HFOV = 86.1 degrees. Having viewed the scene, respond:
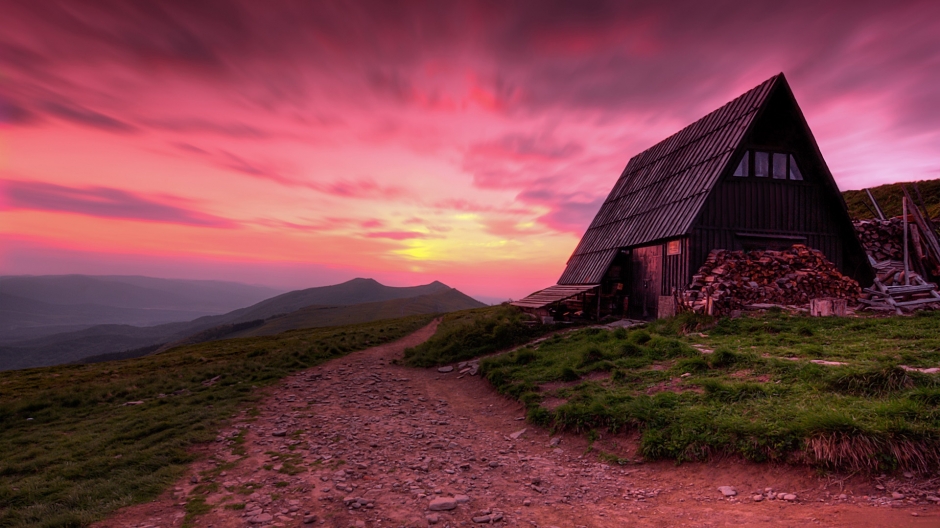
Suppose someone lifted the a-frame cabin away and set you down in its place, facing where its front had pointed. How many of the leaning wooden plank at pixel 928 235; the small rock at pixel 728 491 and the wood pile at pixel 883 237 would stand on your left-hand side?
2

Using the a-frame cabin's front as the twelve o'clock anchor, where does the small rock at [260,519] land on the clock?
The small rock is roughly at 2 o'clock from the a-frame cabin.

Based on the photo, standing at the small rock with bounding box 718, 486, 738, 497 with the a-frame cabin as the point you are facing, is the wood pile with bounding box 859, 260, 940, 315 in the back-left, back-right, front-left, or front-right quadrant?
front-right

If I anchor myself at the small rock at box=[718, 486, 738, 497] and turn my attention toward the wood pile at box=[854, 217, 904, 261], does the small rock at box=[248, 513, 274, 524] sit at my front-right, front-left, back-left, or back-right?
back-left

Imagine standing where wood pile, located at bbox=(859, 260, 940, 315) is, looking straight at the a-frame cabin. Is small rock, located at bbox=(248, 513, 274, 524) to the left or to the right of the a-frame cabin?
left

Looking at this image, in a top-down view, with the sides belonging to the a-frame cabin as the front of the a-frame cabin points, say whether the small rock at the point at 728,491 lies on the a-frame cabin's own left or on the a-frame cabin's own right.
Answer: on the a-frame cabin's own right

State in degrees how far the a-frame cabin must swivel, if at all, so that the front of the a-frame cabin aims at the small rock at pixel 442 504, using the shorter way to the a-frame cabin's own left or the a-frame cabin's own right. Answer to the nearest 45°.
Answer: approximately 45° to the a-frame cabin's own right

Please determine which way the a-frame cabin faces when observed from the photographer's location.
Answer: facing the viewer and to the right of the viewer

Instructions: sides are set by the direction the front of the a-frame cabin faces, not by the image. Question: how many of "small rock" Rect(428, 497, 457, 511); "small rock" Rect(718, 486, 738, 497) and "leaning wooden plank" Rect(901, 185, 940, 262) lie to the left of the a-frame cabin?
1

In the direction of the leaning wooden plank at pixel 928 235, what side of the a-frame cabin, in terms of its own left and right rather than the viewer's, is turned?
left

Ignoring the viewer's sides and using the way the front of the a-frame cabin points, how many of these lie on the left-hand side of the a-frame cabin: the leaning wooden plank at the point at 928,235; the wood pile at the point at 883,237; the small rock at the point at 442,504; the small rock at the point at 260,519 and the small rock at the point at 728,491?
2

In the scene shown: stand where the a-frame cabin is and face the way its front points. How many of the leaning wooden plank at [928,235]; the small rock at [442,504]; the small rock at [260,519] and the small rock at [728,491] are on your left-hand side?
1

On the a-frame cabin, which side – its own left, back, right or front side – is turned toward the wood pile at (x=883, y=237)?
left

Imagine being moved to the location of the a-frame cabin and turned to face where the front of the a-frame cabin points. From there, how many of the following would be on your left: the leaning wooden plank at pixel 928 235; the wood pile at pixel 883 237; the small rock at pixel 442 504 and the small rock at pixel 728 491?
2

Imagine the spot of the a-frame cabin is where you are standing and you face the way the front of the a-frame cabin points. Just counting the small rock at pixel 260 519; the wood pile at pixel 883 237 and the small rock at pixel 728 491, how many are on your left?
1
